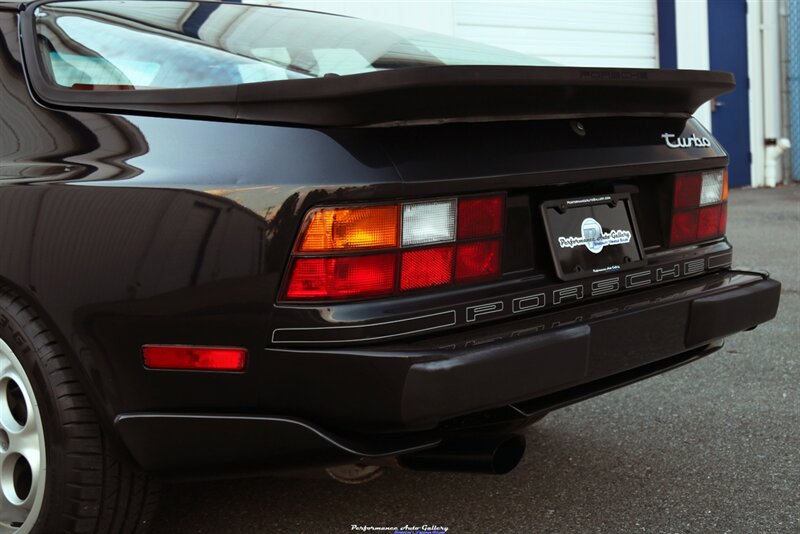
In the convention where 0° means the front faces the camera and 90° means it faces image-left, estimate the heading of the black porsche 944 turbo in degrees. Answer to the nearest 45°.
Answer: approximately 135°

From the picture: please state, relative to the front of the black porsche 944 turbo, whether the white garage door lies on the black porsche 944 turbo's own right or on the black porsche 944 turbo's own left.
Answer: on the black porsche 944 turbo's own right
